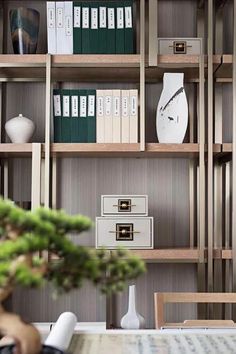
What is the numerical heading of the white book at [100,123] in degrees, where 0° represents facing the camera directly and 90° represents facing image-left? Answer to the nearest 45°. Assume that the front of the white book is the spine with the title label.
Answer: approximately 0°

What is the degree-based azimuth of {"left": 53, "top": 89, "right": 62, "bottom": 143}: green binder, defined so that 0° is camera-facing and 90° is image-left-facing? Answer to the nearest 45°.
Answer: approximately 0°

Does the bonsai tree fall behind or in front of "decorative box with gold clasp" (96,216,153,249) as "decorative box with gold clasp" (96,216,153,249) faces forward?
in front

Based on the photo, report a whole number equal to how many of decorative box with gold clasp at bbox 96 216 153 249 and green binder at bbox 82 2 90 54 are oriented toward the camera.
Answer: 2

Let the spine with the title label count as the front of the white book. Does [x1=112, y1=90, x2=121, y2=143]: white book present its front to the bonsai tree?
yes
